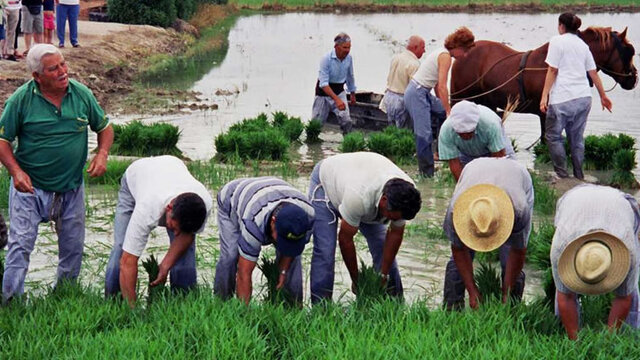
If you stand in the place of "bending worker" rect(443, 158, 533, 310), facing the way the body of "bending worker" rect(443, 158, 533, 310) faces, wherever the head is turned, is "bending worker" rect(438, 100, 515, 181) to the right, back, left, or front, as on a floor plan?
back

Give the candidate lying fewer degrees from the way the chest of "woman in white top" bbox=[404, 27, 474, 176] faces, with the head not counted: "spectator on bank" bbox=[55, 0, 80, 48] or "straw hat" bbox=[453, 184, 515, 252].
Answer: the straw hat

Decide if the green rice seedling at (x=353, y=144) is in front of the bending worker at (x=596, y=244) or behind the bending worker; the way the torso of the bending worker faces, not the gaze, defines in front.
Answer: behind

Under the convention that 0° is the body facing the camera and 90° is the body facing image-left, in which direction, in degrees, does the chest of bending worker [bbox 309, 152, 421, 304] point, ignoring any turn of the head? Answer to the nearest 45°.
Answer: approximately 315°

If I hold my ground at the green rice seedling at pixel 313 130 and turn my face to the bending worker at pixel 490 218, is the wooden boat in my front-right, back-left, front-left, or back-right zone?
back-left

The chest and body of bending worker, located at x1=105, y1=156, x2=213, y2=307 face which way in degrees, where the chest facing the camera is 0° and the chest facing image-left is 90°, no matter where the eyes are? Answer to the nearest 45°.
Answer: approximately 315°
